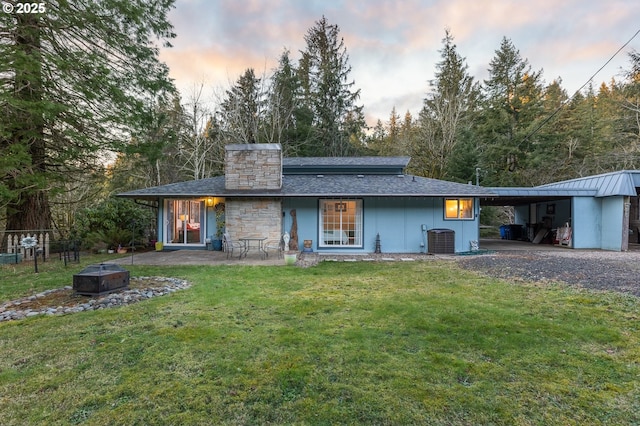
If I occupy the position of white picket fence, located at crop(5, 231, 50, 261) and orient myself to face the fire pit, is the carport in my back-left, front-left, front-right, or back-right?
front-left

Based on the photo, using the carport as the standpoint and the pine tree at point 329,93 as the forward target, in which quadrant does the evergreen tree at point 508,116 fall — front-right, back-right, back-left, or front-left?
front-right

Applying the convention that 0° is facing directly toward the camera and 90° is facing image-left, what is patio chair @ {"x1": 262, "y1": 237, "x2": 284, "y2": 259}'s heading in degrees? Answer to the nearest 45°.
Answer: approximately 90°

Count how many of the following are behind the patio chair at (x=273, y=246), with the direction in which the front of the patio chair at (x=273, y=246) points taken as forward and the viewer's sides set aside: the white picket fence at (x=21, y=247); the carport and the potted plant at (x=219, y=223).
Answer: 1

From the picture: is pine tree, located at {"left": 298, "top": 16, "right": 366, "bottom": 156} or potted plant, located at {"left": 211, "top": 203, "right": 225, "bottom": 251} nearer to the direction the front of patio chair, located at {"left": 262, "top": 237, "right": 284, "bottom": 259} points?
the potted plant

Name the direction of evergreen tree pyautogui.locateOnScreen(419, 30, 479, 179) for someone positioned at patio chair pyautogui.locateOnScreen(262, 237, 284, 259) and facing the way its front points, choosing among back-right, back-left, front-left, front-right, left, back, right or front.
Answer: back-right

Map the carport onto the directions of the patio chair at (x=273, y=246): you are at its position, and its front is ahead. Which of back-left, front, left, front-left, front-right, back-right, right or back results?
back

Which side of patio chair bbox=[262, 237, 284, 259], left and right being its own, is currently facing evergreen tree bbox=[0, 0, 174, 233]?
front

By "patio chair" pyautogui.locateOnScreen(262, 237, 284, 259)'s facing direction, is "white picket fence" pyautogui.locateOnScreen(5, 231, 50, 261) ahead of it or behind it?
ahead

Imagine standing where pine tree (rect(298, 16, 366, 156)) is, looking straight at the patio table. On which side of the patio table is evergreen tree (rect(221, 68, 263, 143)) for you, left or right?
right

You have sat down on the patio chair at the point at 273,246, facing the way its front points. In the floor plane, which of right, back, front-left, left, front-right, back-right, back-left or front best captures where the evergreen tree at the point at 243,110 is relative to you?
right
